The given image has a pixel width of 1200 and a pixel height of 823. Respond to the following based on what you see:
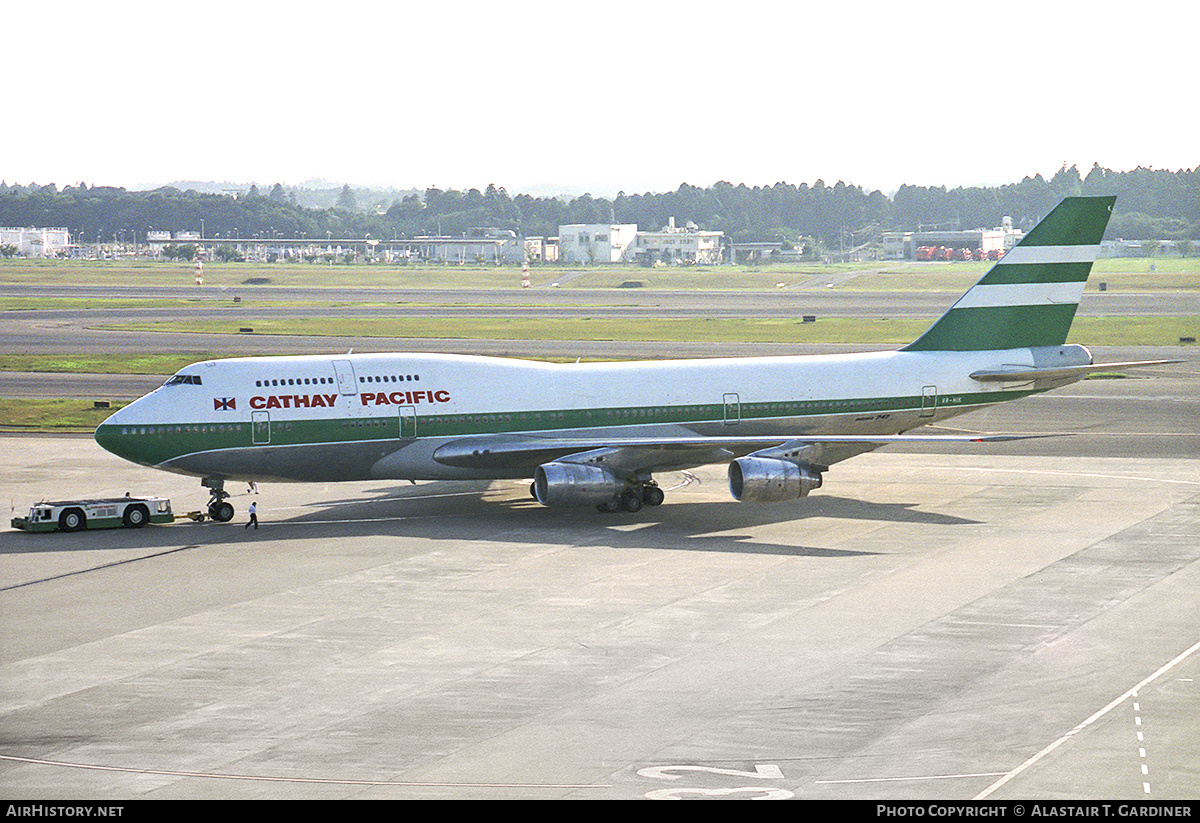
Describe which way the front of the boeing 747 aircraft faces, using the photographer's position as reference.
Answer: facing the viewer and to the left of the viewer
